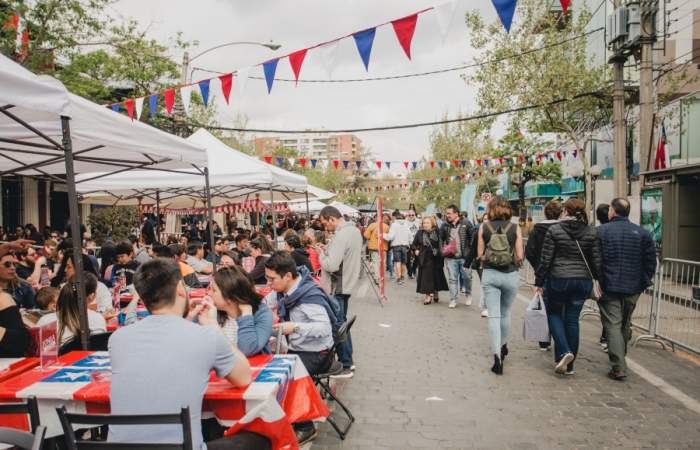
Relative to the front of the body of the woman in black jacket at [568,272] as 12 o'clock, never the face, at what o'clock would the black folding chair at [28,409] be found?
The black folding chair is roughly at 7 o'clock from the woman in black jacket.

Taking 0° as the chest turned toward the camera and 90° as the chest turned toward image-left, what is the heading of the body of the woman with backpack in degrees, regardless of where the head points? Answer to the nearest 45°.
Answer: approximately 180°

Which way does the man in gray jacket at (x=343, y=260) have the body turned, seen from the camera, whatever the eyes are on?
to the viewer's left

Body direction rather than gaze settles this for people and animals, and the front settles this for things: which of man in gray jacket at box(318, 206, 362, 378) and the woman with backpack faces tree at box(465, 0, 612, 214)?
the woman with backpack

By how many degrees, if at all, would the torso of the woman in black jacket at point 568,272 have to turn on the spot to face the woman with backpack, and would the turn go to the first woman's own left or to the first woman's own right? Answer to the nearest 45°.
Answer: approximately 90° to the first woman's own left

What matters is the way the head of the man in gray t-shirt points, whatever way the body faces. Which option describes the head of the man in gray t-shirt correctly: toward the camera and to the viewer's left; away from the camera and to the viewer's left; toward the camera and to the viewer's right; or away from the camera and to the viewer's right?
away from the camera and to the viewer's right

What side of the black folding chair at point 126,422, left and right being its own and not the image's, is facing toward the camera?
back

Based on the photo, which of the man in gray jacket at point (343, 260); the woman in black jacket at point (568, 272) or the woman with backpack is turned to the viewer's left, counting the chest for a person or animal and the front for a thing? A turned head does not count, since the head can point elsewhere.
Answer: the man in gray jacket

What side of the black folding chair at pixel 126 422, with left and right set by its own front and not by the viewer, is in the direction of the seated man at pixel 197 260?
front

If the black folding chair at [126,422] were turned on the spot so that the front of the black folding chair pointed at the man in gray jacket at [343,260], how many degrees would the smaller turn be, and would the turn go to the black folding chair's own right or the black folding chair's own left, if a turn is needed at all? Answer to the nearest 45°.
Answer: approximately 45° to the black folding chair's own right

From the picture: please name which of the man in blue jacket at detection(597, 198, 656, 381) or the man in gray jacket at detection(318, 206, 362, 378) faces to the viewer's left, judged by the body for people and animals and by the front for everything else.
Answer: the man in gray jacket

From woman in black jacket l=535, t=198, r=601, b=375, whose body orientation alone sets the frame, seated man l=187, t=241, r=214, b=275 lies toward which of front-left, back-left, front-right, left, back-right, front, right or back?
left

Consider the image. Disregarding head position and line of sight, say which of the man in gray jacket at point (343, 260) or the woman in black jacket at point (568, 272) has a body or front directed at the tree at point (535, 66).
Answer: the woman in black jacket

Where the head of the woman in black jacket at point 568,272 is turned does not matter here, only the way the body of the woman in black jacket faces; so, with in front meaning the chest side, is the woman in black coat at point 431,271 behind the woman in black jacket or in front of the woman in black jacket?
in front

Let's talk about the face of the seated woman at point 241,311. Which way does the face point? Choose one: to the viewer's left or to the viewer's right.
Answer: to the viewer's left
